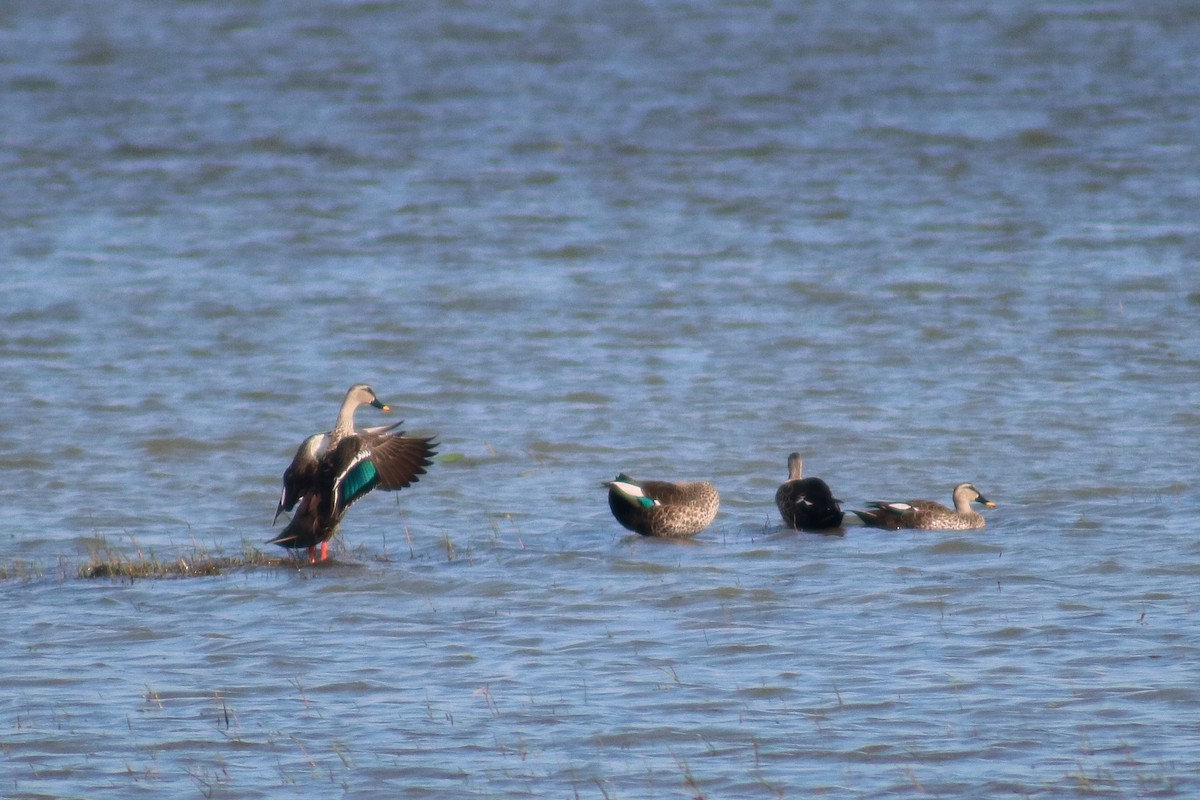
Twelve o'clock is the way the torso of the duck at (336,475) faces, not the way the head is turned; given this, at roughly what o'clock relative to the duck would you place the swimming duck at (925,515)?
The swimming duck is roughly at 2 o'clock from the duck.

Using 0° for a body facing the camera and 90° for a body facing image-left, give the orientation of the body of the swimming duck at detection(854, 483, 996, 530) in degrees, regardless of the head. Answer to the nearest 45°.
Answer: approximately 270°

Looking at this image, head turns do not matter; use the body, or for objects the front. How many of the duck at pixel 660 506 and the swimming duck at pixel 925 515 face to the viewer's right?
2

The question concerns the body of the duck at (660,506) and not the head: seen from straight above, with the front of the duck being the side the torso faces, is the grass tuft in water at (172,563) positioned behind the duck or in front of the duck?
behind

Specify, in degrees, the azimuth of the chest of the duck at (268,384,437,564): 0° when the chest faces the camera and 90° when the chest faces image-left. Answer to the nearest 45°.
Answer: approximately 225°

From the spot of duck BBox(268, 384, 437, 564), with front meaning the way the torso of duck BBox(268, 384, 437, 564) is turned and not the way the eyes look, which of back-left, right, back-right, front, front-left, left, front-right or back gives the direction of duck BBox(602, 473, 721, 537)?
front-right

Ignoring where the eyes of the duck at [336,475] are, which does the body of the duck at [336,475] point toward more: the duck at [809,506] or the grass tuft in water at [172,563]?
the duck

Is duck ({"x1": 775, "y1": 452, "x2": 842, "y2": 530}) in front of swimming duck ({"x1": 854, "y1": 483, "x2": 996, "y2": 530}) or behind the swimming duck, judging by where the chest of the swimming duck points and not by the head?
behind

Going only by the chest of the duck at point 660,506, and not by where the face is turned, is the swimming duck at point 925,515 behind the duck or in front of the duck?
in front

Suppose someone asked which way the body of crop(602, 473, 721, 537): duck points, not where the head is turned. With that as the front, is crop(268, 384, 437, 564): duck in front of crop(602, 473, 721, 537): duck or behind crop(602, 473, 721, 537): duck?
behind

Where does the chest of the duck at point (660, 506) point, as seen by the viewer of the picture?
to the viewer's right

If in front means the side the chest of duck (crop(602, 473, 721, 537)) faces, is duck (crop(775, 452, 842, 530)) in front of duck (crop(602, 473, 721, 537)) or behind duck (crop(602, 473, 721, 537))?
in front
